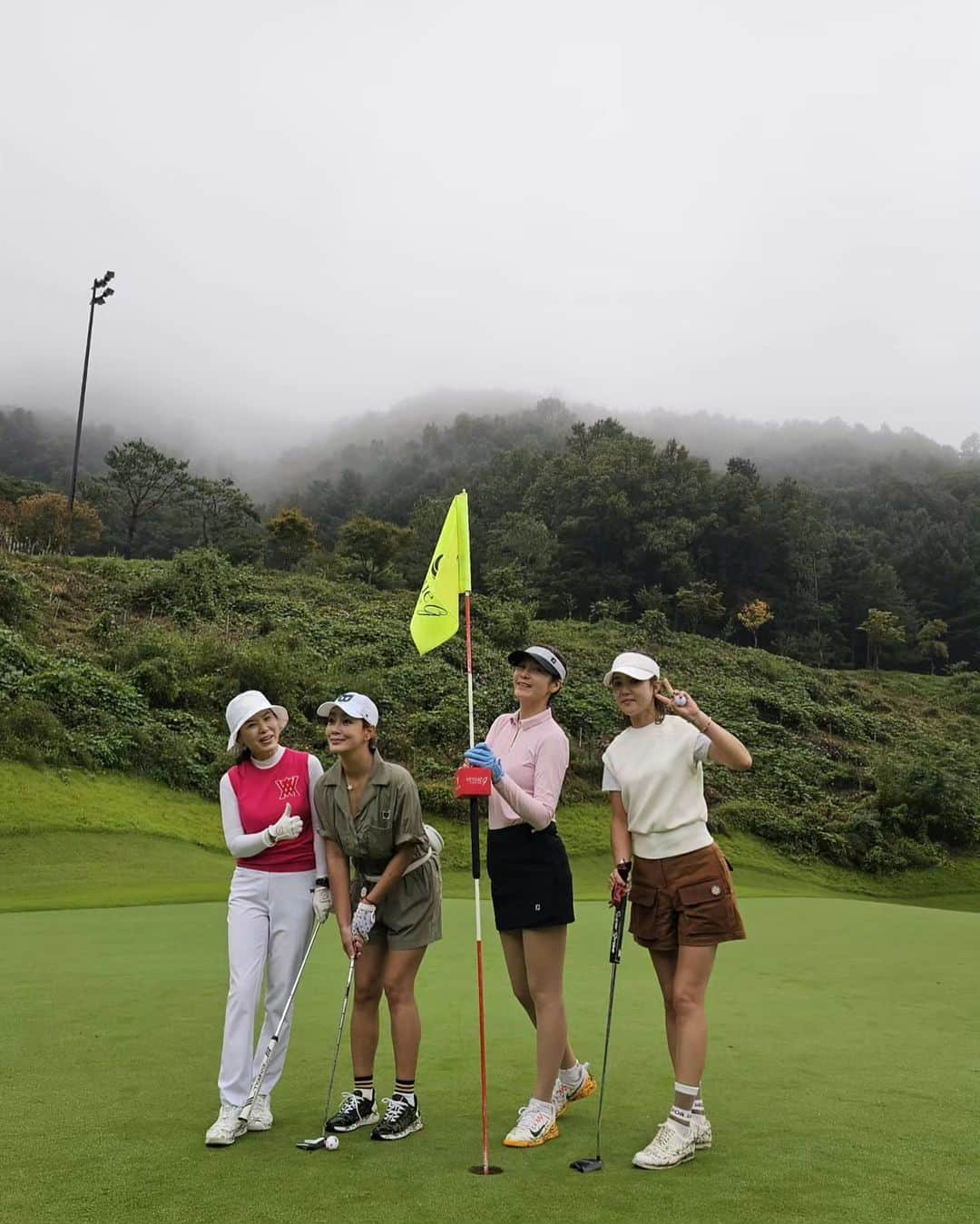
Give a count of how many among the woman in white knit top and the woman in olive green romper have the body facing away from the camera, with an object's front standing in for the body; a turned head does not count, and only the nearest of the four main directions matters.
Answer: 0

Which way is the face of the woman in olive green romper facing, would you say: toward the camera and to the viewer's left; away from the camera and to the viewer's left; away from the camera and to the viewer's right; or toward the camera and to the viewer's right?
toward the camera and to the viewer's left

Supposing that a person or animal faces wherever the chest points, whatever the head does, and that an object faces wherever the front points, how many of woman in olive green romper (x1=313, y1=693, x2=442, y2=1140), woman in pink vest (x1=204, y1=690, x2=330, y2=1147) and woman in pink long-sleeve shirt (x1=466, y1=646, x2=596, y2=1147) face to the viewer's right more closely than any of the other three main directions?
0

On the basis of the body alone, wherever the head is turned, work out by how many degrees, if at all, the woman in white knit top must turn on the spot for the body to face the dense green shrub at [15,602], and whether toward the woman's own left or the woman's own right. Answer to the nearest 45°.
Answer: approximately 90° to the woman's own right

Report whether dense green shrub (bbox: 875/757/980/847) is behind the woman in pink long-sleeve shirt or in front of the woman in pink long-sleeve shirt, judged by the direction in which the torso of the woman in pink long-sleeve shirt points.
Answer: behind

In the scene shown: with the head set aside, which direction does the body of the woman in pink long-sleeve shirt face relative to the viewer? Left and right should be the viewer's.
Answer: facing the viewer and to the left of the viewer

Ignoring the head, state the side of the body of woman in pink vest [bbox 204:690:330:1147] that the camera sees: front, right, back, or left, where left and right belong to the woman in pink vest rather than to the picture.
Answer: front

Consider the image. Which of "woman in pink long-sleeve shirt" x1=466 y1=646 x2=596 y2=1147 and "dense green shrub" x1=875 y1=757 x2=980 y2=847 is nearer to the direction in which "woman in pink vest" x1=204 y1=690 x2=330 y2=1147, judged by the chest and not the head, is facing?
the woman in pink long-sleeve shirt

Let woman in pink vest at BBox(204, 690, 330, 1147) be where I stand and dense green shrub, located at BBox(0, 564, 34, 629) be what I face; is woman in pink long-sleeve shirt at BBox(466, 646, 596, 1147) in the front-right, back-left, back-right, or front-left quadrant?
back-right
